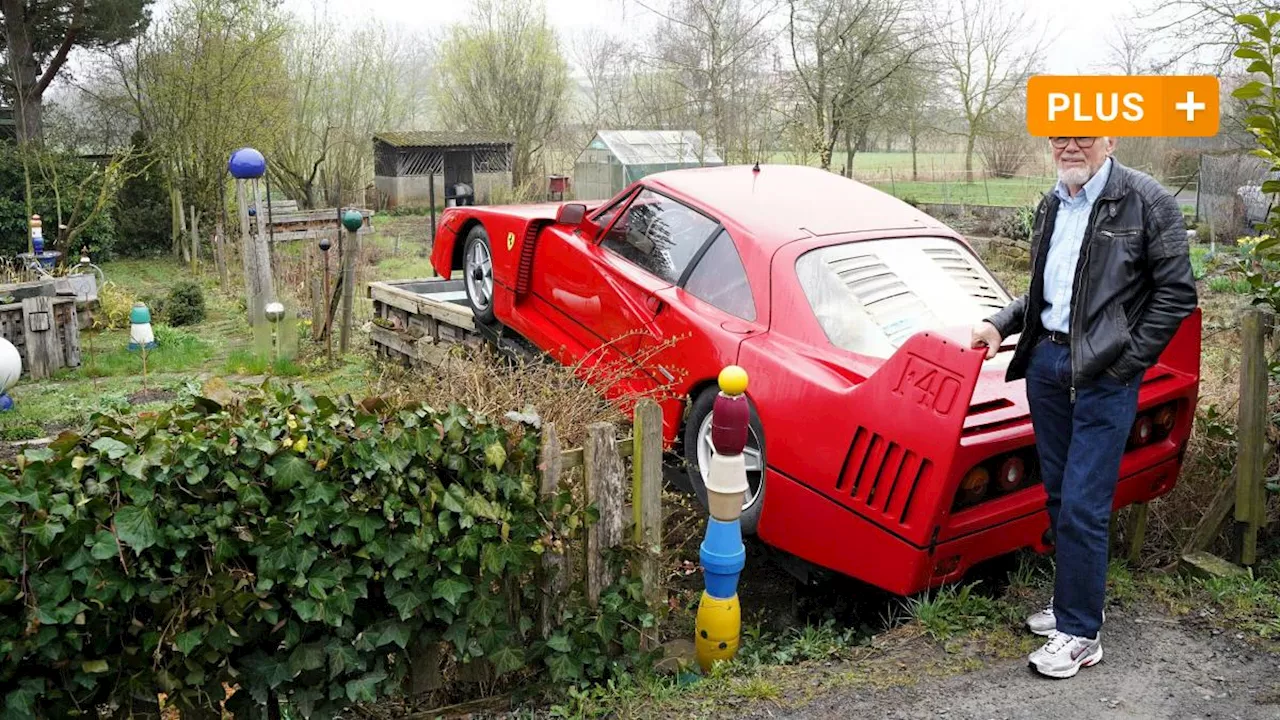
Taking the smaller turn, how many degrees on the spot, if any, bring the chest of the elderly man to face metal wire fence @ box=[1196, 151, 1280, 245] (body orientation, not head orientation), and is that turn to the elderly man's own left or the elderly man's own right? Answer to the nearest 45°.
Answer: approximately 135° to the elderly man's own right

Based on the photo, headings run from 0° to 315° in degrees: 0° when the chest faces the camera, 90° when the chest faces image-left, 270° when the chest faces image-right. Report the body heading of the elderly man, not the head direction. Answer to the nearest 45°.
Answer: approximately 45°

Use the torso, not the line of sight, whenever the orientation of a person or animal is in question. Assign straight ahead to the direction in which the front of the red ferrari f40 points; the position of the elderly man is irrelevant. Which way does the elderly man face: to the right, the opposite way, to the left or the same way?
to the left

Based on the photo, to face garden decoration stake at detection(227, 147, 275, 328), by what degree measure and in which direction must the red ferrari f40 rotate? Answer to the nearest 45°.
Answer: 0° — it already faces it

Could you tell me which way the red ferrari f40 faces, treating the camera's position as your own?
facing away from the viewer and to the left of the viewer

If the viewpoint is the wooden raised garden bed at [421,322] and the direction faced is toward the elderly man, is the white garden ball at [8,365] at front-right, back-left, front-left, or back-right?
back-right

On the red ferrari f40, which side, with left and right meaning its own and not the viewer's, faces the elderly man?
back
